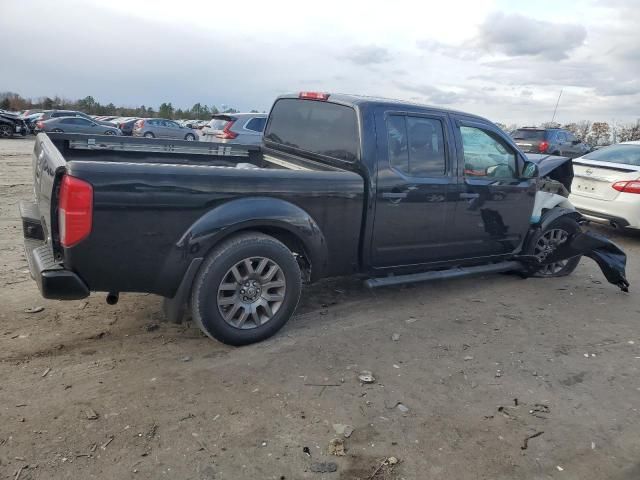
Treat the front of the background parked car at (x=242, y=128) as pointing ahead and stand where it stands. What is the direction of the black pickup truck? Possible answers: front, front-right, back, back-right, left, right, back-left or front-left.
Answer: back-right

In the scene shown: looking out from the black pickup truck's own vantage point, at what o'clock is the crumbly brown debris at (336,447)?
The crumbly brown debris is roughly at 4 o'clock from the black pickup truck.

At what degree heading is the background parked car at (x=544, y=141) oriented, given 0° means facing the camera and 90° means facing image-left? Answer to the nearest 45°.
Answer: approximately 225°

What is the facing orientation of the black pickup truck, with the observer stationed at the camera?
facing away from the viewer and to the right of the viewer

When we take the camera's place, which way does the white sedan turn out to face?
facing away from the viewer and to the right of the viewer

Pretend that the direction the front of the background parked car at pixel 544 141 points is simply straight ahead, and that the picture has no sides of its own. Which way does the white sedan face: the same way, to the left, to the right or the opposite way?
the same way

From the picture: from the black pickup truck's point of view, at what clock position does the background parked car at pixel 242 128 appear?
The background parked car is roughly at 10 o'clock from the black pickup truck.

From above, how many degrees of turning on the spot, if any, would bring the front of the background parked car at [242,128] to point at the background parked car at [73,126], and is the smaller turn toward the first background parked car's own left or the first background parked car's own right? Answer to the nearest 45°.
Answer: approximately 90° to the first background parked car's own left

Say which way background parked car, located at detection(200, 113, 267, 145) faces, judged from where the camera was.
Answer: facing away from the viewer and to the right of the viewer

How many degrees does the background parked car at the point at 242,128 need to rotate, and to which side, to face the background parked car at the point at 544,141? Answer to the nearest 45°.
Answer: approximately 45° to its right

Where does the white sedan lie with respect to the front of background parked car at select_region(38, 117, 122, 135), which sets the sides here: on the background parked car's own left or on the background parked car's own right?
on the background parked car's own right

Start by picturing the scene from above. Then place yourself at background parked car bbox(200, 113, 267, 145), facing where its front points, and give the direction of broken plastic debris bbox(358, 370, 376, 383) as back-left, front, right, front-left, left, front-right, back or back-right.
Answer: back-right

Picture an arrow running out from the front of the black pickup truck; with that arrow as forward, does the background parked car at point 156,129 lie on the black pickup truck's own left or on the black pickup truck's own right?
on the black pickup truck's own left

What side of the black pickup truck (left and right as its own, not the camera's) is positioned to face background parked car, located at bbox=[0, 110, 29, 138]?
left

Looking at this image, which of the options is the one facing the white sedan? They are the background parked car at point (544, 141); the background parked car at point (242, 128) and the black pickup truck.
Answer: the black pickup truck
